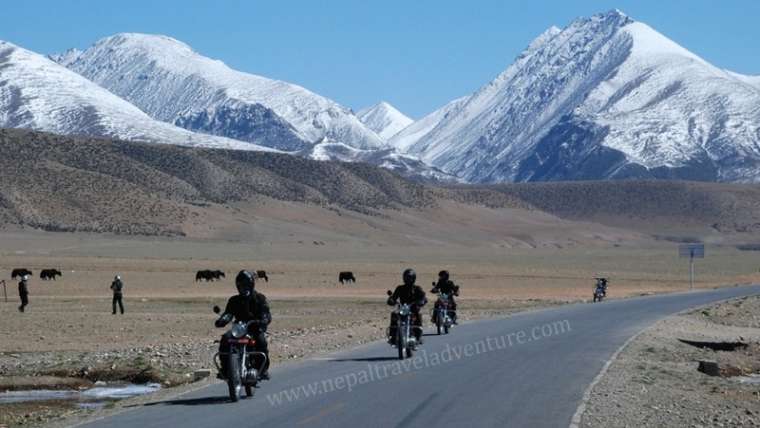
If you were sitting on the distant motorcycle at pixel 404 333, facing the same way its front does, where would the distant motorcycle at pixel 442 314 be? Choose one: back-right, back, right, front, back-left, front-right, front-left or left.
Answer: back

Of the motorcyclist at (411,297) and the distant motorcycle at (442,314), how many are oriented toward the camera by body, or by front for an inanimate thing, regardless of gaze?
2

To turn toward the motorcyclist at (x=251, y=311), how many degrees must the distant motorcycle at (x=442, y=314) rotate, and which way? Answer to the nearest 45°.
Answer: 0° — it already faces them

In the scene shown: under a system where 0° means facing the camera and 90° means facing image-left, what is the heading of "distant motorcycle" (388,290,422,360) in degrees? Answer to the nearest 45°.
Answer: approximately 0°

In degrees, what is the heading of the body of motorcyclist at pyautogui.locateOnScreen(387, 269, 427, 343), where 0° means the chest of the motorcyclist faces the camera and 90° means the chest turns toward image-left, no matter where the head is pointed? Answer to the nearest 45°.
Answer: approximately 0°

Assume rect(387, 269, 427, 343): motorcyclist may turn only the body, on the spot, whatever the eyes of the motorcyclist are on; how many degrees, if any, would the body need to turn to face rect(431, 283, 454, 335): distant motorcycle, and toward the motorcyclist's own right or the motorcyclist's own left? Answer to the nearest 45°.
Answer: approximately 180°
